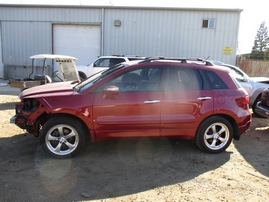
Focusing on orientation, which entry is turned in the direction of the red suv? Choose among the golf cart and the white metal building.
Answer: the white metal building

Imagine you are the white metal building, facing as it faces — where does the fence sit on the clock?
The fence is roughly at 9 o'clock from the white metal building.

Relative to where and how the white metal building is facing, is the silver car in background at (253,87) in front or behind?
in front

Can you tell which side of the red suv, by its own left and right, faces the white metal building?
right

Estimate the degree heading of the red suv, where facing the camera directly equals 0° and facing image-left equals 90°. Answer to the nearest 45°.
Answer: approximately 90°

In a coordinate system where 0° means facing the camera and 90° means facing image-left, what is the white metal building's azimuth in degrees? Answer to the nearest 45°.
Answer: approximately 0°

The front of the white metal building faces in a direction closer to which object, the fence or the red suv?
the red suv

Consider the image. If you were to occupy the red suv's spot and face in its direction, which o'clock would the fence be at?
The fence is roughly at 4 o'clock from the red suv.
